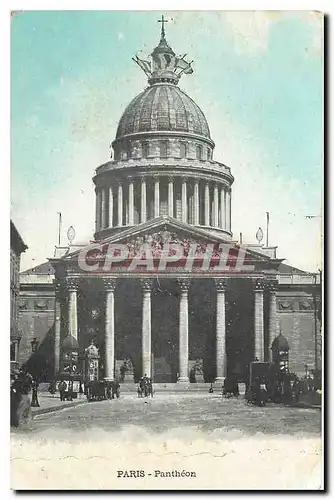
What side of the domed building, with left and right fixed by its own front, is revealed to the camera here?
front

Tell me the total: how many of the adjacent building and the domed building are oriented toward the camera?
1

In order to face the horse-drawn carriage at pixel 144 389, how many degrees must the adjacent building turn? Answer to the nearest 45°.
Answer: approximately 45° to its left

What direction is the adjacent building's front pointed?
to the viewer's right

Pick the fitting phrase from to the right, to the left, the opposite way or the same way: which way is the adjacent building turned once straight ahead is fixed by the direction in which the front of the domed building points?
to the left

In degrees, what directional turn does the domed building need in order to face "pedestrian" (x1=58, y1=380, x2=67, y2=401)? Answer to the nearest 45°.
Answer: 0° — it already faces them

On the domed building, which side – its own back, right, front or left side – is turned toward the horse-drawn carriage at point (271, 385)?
front

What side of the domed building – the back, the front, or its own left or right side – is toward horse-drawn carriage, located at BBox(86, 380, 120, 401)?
front
